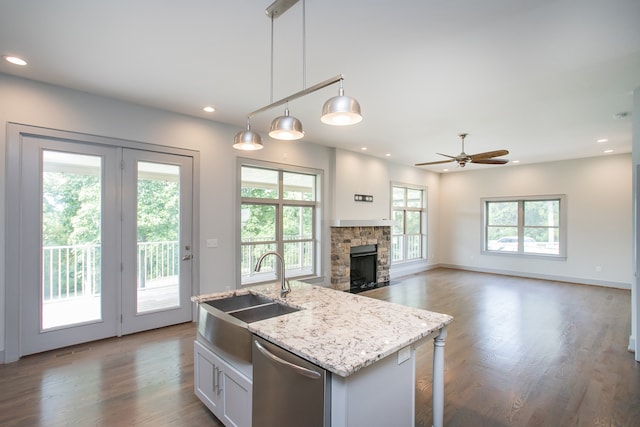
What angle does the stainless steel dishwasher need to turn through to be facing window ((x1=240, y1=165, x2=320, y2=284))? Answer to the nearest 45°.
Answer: approximately 135° to its right

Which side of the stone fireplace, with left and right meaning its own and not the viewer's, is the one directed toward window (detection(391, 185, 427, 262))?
left

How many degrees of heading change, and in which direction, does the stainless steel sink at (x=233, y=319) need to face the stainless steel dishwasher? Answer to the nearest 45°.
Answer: approximately 45° to its left

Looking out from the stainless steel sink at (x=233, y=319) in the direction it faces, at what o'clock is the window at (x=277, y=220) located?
The window is roughly at 5 o'clock from the stainless steel sink.

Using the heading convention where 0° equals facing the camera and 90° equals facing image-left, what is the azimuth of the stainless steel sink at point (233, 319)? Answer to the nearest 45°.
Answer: approximately 45°

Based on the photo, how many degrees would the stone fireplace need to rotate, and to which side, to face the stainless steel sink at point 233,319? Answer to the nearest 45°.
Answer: approximately 45° to its right

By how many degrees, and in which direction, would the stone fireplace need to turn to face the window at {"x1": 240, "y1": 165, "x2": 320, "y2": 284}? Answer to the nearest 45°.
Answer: approximately 90° to its right

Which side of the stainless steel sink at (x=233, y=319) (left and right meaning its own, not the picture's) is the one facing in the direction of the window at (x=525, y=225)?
back

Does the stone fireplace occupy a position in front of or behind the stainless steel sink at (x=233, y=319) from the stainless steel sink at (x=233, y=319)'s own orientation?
behind

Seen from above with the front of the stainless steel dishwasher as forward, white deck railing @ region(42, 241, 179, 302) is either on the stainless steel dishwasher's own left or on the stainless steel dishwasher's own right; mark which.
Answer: on the stainless steel dishwasher's own right

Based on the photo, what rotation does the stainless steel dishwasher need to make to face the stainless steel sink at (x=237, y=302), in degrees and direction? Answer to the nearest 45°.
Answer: approximately 135° to its right

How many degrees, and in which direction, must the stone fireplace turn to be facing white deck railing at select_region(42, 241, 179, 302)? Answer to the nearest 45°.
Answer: approximately 90° to its right
